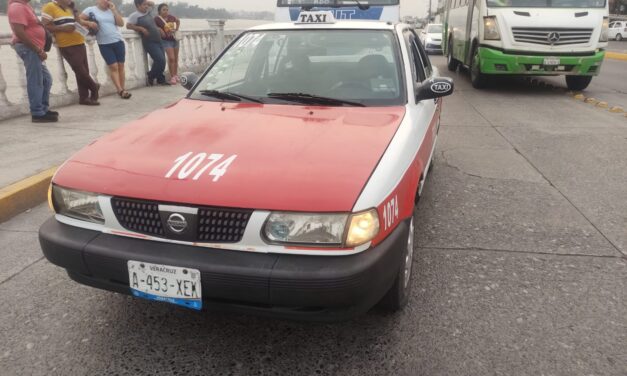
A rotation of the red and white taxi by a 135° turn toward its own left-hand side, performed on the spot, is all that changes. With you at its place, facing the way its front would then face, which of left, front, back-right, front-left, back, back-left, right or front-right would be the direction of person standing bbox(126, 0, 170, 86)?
left

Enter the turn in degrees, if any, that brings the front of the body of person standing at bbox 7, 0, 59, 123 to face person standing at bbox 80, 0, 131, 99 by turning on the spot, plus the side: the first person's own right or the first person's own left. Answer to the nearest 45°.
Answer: approximately 45° to the first person's own left

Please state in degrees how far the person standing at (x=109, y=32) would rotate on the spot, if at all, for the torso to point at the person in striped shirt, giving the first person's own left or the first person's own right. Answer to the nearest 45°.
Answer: approximately 90° to the first person's own right

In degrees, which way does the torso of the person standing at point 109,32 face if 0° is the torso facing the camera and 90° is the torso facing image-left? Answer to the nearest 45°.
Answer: approximately 315°

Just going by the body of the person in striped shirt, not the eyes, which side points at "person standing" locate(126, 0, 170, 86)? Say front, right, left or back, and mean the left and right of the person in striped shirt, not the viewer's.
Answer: left

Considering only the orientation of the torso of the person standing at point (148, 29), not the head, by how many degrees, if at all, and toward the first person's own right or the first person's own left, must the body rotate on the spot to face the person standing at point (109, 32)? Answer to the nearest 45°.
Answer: approximately 45° to the first person's own right
